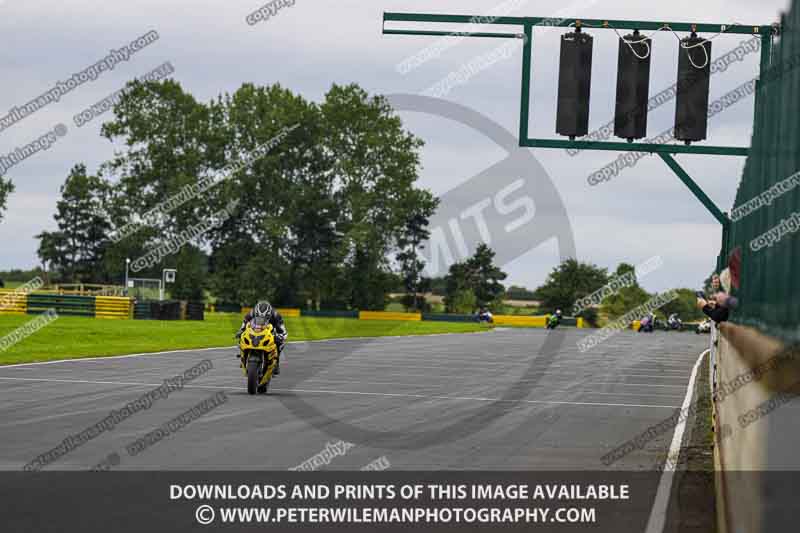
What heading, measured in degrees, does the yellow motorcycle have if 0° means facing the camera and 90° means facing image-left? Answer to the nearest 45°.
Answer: approximately 0°

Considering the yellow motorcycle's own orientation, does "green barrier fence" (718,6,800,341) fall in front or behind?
in front
